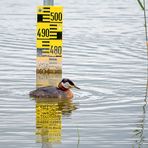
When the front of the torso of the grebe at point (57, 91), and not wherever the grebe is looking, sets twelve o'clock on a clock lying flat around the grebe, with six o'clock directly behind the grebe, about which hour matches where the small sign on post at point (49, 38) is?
The small sign on post is roughly at 9 o'clock from the grebe.

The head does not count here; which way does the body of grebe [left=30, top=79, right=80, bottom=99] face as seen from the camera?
to the viewer's right

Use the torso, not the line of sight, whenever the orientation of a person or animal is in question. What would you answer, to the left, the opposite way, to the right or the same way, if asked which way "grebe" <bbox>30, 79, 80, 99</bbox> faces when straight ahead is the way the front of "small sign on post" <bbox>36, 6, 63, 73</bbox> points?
to the left

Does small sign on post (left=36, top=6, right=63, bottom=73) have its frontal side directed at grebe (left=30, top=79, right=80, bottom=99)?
yes

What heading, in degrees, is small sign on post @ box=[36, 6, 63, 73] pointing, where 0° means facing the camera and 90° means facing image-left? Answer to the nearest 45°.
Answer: approximately 0°

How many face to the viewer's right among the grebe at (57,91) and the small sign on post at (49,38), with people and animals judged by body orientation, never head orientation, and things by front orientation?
1

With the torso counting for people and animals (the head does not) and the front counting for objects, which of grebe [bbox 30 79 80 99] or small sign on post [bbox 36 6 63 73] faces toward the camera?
the small sign on post
